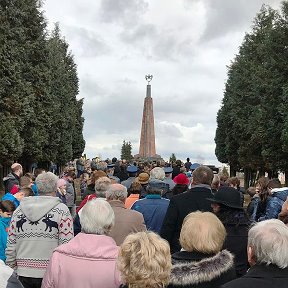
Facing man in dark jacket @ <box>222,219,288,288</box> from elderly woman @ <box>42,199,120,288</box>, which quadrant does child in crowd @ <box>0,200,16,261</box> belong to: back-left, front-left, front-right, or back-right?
back-left

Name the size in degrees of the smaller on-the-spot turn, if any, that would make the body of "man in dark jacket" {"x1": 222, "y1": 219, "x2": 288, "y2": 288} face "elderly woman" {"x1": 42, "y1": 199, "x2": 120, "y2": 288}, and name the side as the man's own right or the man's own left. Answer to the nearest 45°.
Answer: approximately 90° to the man's own left

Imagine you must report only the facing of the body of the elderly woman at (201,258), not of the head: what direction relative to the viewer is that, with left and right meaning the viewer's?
facing away from the viewer

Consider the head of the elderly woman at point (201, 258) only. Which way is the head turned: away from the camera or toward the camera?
away from the camera

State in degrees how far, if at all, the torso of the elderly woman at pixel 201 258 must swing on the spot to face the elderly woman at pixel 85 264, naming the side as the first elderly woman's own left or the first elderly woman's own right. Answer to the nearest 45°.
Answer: approximately 90° to the first elderly woman's own left

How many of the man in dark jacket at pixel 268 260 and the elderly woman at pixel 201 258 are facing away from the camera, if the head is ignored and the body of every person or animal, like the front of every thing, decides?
2

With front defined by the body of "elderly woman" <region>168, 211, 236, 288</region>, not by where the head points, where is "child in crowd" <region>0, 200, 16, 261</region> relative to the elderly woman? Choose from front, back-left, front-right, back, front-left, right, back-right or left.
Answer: front-left

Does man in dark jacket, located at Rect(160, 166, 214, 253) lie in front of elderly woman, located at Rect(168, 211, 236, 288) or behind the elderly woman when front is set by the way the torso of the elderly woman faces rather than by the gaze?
in front

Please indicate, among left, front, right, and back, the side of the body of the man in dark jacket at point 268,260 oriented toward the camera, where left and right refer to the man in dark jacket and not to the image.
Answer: back

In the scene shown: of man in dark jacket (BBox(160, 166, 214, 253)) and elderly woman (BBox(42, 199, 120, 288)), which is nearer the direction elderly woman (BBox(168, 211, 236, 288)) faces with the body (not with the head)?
the man in dark jacket

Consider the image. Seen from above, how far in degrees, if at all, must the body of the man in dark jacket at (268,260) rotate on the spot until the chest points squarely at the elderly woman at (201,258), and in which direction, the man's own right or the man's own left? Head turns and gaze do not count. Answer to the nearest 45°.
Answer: approximately 45° to the man's own left
